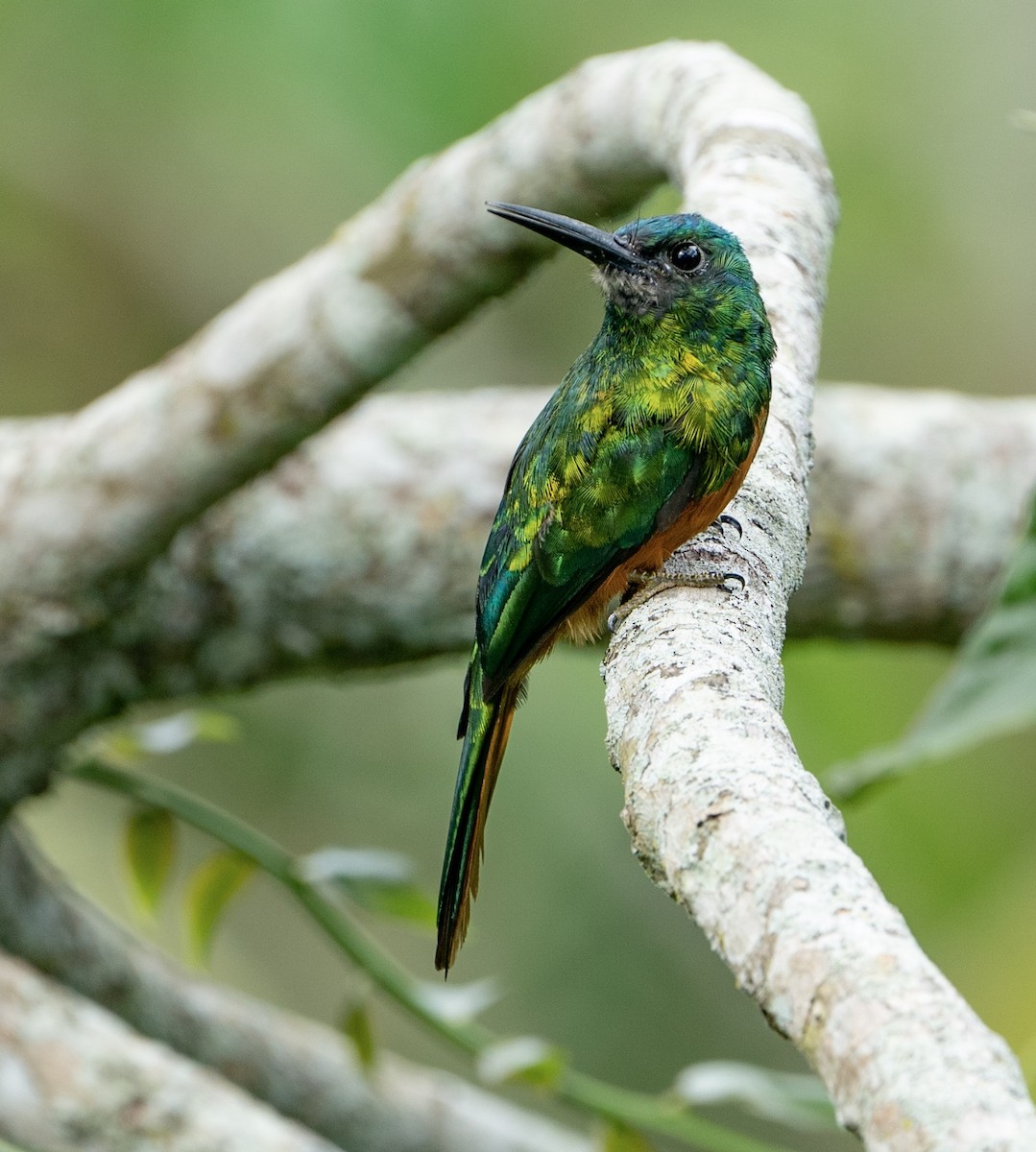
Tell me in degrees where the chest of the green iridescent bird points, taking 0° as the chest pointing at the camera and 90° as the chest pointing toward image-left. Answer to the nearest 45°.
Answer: approximately 225°
